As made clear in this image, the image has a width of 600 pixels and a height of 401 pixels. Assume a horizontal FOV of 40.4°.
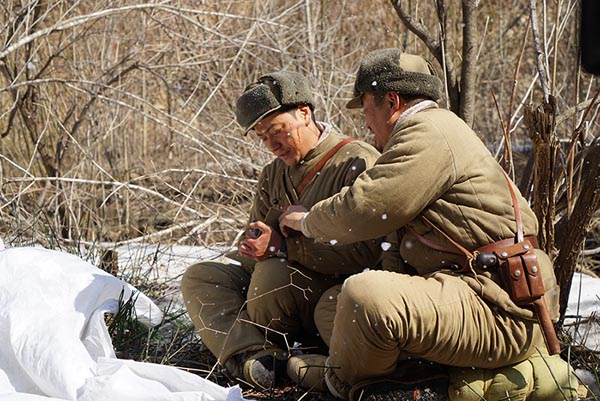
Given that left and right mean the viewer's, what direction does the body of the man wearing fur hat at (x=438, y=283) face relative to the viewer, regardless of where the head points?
facing to the left of the viewer

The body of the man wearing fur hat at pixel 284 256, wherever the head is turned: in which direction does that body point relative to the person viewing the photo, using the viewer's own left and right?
facing the viewer and to the left of the viewer

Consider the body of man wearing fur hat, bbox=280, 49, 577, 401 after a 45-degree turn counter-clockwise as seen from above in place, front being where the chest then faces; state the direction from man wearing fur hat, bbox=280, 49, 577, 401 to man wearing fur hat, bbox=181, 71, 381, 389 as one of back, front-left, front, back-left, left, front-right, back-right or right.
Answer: right
